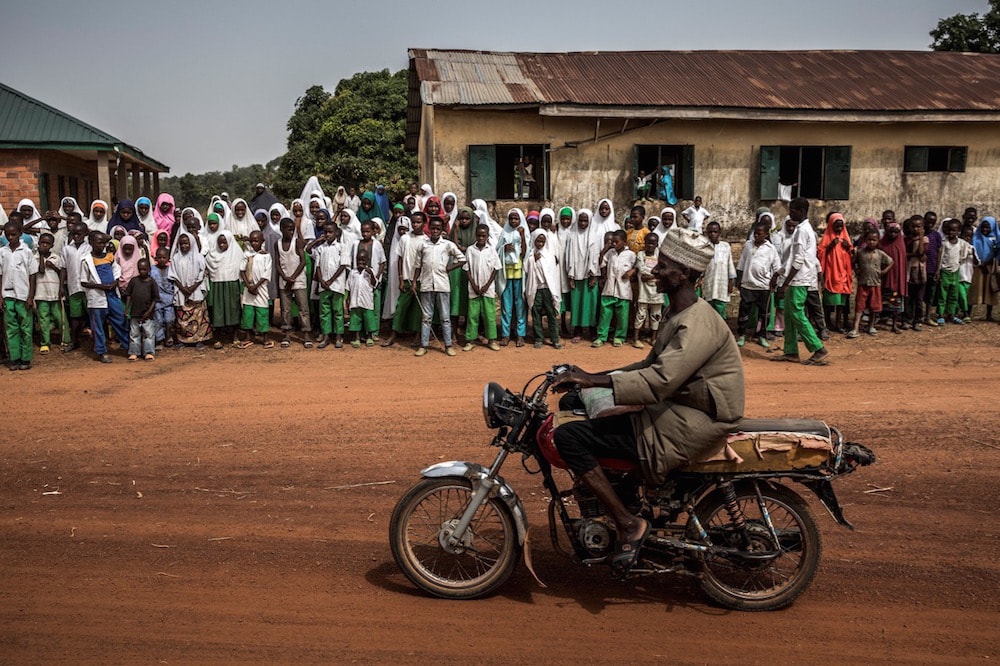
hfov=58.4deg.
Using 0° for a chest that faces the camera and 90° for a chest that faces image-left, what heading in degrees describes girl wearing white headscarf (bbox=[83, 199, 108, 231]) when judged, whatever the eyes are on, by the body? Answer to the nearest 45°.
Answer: approximately 0°

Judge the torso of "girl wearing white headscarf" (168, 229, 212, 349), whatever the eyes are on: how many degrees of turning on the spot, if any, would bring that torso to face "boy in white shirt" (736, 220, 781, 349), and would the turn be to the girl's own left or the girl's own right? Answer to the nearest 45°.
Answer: approximately 90° to the girl's own left

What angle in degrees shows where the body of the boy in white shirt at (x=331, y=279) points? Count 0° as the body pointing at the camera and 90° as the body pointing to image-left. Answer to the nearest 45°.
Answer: approximately 0°

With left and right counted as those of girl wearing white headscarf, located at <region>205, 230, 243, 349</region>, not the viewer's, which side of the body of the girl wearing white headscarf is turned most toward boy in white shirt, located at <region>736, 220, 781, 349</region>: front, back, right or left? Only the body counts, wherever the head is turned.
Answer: left

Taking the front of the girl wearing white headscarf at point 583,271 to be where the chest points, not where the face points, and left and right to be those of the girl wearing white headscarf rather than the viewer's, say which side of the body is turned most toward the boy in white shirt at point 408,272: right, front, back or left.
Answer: right

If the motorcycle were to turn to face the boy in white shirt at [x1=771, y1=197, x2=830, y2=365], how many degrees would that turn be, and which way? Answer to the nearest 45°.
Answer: approximately 90° to its right

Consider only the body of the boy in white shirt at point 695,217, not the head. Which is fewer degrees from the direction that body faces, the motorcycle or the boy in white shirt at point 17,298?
the motorcycle

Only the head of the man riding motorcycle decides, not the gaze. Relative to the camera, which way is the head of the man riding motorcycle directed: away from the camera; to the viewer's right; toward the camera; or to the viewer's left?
to the viewer's left

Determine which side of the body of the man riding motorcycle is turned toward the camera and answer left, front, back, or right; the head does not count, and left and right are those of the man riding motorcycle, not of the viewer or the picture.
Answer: left

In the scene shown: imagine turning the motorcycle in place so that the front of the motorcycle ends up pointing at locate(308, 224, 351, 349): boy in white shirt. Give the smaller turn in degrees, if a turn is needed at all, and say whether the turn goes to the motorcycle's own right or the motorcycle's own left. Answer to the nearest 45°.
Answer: approximately 45° to the motorcycle's own right
